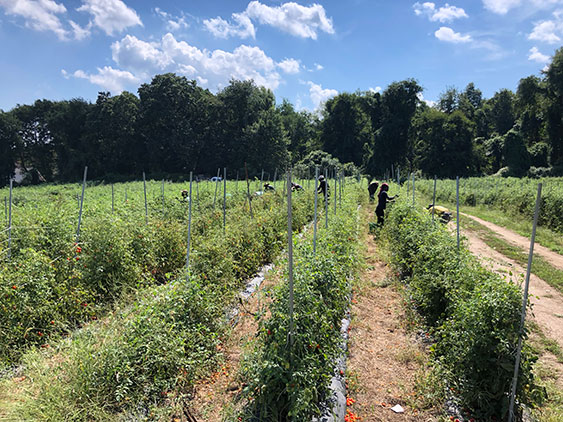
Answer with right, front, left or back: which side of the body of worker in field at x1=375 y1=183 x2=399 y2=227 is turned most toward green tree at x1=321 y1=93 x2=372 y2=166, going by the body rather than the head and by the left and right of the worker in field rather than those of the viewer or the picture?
left

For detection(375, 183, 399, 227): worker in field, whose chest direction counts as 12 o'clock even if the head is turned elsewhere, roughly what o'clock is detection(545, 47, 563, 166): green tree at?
The green tree is roughly at 10 o'clock from the worker in field.

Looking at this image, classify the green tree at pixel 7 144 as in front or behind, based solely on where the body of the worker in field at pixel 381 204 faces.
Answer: behind

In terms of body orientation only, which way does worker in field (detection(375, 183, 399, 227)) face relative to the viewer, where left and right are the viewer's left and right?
facing to the right of the viewer

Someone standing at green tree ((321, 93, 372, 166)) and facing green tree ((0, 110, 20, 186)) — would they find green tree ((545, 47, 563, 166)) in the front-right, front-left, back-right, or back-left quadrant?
back-left
